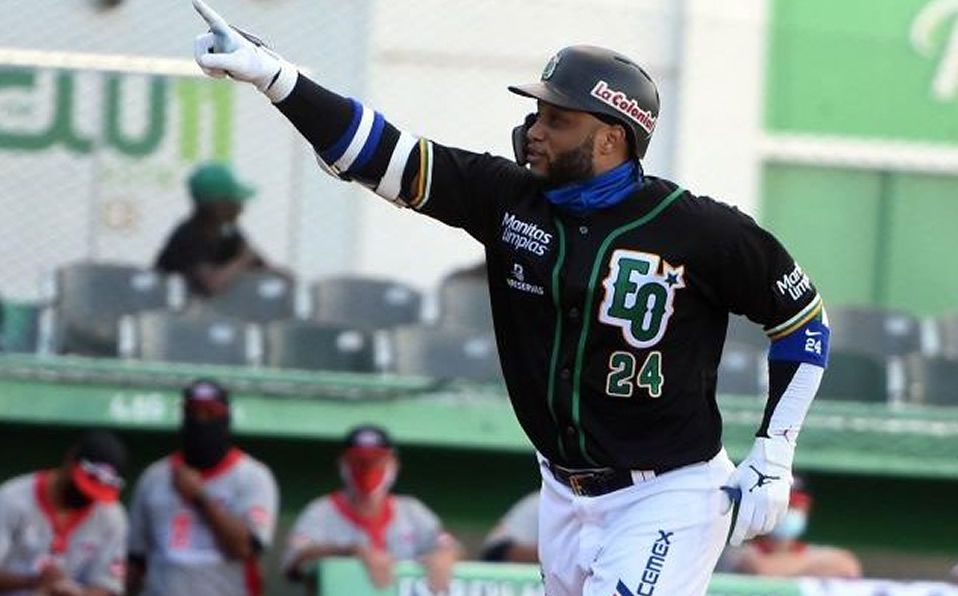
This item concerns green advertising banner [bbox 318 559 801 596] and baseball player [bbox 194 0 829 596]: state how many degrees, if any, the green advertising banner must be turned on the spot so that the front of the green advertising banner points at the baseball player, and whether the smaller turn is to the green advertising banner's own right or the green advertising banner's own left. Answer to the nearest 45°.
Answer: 0° — it already faces them

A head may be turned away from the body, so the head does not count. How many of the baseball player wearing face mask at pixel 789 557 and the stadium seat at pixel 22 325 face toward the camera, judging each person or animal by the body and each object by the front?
2

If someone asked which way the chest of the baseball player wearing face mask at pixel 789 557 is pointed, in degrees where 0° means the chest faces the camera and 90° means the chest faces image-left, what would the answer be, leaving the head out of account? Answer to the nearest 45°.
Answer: approximately 0°

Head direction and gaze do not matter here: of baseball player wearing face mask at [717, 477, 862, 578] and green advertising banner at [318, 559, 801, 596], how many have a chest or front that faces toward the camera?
2
